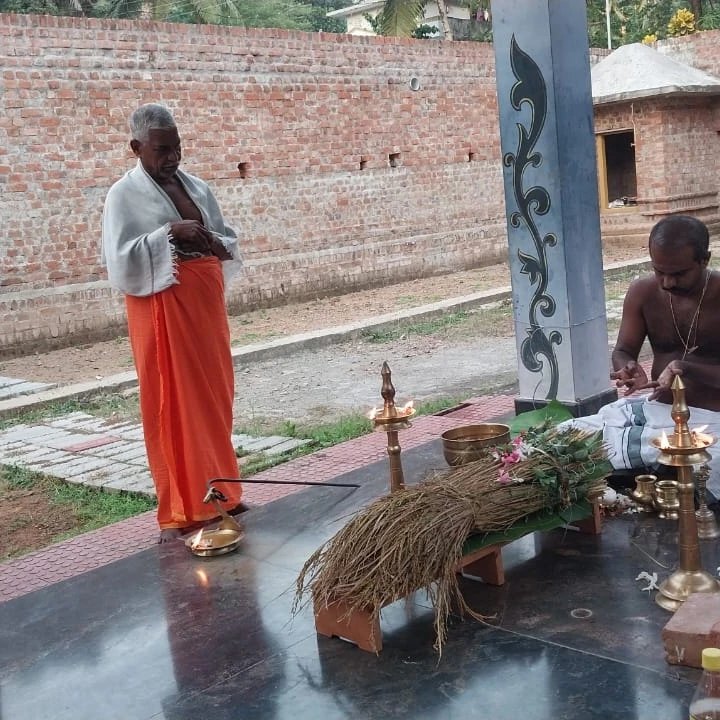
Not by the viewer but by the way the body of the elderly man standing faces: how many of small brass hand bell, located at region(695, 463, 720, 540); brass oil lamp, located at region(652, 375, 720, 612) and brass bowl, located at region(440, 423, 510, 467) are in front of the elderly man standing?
3

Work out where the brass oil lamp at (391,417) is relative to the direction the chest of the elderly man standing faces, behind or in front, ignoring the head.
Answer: in front

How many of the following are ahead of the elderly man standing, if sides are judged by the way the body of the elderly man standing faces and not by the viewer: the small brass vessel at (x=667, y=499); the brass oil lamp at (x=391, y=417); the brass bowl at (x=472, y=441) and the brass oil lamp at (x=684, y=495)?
4

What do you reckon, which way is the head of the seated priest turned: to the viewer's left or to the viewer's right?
to the viewer's left

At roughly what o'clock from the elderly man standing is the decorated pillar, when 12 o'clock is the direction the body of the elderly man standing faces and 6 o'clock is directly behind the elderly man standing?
The decorated pillar is roughly at 10 o'clock from the elderly man standing.

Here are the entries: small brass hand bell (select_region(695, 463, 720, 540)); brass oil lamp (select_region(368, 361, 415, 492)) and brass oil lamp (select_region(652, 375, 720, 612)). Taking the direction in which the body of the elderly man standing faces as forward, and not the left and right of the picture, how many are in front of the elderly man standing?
3

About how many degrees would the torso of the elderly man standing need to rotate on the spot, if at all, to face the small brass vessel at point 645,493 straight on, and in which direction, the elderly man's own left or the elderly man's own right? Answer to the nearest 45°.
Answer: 0° — they already face it

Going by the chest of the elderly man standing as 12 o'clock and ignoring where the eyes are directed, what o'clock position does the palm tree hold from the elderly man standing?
The palm tree is roughly at 8 o'clock from the elderly man standing.

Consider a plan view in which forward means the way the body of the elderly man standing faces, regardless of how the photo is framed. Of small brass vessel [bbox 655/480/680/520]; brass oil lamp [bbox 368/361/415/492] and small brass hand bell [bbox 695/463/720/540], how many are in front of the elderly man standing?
3

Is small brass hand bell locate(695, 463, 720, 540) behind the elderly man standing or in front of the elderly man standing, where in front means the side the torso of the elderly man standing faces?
in front

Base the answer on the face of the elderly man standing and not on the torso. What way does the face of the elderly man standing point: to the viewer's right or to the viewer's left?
to the viewer's right

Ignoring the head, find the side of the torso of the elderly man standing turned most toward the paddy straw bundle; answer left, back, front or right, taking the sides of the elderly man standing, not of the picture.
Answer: front

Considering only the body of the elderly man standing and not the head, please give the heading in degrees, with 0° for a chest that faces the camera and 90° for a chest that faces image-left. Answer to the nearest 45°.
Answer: approximately 315°

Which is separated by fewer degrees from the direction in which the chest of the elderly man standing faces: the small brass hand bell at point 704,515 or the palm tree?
the small brass hand bell

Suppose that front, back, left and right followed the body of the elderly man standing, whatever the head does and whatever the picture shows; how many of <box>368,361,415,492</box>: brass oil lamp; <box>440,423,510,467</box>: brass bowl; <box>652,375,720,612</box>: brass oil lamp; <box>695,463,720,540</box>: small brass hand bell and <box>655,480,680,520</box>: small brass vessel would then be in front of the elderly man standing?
5

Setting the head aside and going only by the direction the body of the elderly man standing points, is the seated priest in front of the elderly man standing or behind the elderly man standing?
in front

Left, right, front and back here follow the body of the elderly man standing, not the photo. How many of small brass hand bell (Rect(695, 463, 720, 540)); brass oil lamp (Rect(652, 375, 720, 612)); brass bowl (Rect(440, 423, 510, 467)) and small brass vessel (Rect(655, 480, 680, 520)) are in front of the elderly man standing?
4
